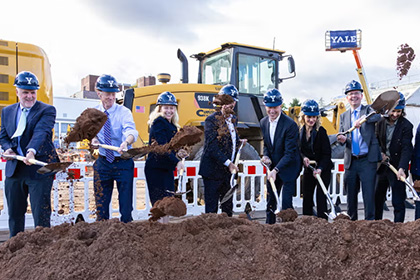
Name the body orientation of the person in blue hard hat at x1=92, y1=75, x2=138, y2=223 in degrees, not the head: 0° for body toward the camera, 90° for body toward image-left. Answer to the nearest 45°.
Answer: approximately 0°

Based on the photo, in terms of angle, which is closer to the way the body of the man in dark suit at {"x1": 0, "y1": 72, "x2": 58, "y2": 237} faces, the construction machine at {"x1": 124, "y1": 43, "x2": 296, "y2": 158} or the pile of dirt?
the pile of dirt

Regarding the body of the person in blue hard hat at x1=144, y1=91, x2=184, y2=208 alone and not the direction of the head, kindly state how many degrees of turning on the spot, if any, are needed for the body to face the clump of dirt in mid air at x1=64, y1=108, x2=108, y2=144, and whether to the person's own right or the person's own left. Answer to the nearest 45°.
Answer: approximately 90° to the person's own right

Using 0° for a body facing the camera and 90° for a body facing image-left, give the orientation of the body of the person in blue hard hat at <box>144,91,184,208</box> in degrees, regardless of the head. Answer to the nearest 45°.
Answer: approximately 315°

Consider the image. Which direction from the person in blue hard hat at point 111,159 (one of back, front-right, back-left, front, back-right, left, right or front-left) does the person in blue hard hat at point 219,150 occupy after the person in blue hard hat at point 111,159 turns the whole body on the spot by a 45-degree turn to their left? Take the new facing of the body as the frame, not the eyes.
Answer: front-left

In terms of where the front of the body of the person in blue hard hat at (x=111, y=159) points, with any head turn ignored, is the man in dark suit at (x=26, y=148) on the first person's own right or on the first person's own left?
on the first person's own right

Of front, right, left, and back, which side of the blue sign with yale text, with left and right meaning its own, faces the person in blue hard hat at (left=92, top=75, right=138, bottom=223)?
front

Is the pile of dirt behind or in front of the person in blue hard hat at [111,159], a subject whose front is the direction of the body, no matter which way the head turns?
in front
